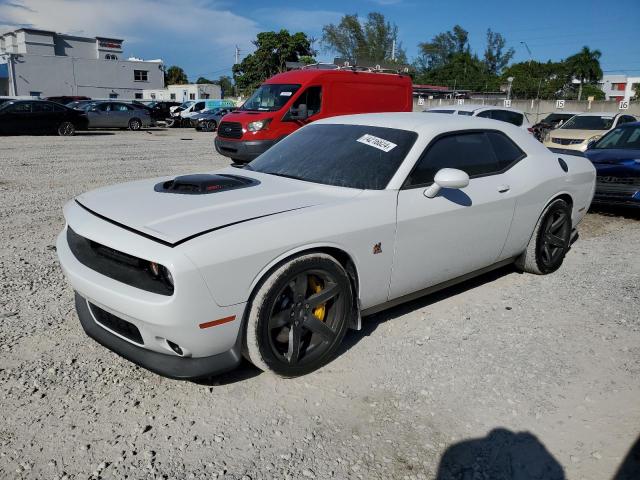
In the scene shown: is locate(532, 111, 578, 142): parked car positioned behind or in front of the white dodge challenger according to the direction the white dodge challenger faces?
behind

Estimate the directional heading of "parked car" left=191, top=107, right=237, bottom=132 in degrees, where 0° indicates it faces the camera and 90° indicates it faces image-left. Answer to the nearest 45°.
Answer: approximately 45°

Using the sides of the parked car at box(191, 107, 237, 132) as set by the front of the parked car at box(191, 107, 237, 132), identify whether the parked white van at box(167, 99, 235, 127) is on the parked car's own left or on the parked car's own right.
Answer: on the parked car's own right

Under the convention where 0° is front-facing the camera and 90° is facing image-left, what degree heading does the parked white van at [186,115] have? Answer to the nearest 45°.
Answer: approximately 45°

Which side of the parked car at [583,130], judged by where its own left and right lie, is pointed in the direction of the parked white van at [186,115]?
right

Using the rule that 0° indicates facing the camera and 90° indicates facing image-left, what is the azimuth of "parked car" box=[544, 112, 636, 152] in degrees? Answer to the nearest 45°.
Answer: approximately 45°

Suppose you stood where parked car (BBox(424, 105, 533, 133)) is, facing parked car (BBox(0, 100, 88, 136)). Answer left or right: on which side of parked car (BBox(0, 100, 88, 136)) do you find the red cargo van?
left

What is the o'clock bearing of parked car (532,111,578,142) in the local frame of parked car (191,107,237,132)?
parked car (532,111,578,142) is roughly at 9 o'clock from parked car (191,107,237,132).
